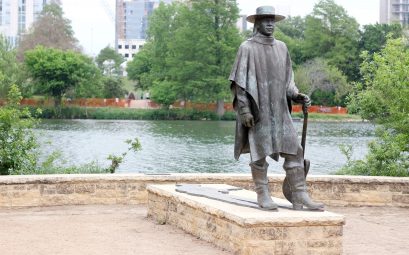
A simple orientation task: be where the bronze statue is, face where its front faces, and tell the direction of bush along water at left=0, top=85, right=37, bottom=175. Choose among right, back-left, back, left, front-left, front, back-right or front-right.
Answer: back

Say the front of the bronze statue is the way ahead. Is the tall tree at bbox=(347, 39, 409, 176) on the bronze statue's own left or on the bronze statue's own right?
on the bronze statue's own left

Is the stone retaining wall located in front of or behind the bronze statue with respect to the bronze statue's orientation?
behind

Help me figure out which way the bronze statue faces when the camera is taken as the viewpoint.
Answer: facing the viewer and to the right of the viewer
